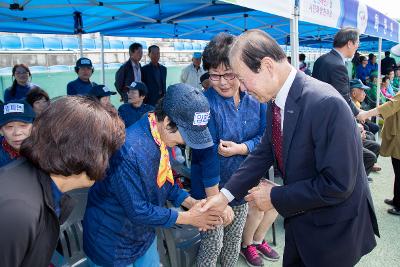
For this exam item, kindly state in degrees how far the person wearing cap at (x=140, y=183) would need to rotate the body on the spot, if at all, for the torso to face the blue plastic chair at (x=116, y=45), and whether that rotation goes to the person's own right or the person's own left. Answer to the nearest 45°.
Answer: approximately 90° to the person's own left

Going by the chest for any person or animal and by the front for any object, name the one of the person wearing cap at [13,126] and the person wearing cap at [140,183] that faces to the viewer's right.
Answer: the person wearing cap at [140,183]

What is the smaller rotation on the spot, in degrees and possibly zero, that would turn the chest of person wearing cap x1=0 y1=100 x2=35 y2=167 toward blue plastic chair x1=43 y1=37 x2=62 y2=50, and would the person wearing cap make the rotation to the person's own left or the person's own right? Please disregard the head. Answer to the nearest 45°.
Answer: approximately 180°

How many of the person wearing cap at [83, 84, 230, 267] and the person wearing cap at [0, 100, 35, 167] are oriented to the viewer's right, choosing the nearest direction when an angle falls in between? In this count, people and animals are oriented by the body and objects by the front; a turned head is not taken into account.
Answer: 1

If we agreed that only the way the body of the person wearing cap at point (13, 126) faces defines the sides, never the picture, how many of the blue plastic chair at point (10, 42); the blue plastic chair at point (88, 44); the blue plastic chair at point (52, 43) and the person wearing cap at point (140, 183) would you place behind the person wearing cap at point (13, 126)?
3

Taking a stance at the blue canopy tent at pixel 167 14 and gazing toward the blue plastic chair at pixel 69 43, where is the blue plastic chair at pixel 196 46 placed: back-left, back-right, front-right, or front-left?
front-right

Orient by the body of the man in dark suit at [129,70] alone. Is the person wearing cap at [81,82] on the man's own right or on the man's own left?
on the man's own right

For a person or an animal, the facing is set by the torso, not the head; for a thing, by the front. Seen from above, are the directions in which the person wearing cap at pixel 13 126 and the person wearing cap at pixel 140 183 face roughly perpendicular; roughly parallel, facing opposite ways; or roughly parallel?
roughly perpendicular

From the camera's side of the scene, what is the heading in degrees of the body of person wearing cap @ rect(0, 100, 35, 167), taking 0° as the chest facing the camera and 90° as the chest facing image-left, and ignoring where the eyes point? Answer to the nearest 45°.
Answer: approximately 0°

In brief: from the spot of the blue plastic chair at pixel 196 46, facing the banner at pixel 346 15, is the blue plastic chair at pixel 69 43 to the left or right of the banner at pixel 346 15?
right

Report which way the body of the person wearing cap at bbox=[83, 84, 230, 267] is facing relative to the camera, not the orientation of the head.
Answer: to the viewer's right

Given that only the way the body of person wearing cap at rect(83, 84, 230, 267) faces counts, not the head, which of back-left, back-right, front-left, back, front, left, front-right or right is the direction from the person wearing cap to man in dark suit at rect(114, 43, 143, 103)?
left

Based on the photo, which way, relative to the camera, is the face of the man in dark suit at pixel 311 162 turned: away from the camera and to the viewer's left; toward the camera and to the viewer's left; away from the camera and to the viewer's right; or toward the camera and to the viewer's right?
toward the camera and to the viewer's left

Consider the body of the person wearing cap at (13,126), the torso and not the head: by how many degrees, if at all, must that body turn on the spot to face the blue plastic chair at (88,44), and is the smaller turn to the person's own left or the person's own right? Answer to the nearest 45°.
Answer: approximately 180°

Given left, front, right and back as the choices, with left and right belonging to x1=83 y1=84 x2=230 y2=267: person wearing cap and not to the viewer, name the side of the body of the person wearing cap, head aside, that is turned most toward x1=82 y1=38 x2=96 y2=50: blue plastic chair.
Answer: left

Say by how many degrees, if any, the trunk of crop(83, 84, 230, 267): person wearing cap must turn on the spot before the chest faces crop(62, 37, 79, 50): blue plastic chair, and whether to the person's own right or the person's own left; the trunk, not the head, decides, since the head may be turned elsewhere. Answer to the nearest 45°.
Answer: approximately 90° to the person's own left

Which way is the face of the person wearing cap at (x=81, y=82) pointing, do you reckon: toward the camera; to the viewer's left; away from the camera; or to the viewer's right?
toward the camera

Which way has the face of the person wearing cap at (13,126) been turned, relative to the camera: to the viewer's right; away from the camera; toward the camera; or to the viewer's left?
toward the camera
